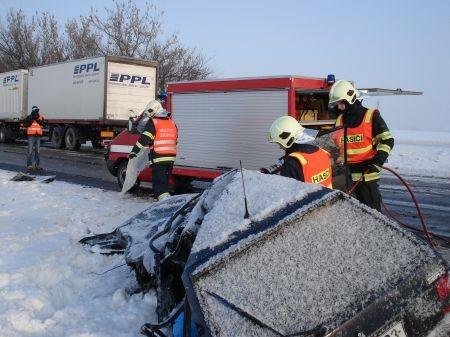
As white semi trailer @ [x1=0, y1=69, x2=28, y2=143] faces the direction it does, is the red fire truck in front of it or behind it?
behind

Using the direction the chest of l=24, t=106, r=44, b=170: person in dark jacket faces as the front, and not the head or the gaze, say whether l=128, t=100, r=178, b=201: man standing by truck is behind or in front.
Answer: in front

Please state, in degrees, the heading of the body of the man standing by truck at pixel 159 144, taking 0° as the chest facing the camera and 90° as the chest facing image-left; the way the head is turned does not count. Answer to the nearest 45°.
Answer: approximately 135°

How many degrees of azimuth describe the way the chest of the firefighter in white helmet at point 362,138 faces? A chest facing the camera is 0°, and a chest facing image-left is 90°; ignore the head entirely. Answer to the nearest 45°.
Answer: approximately 45°

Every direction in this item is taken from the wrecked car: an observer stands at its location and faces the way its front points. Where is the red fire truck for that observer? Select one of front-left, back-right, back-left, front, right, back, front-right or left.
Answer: front-right

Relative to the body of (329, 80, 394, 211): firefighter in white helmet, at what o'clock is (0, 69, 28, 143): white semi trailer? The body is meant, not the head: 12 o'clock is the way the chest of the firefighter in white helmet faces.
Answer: The white semi trailer is roughly at 3 o'clock from the firefighter in white helmet.

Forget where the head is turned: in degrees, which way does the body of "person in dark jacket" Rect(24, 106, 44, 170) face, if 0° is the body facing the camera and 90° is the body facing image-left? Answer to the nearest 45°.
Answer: approximately 0°

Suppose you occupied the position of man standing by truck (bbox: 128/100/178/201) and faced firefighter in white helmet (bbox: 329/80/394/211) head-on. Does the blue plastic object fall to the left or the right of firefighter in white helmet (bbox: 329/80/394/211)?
right
